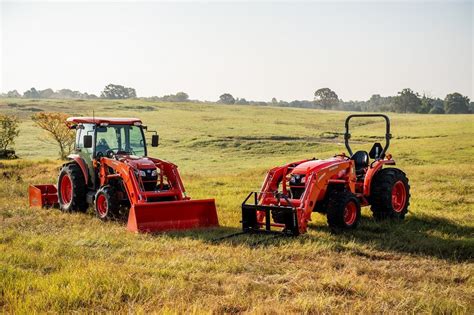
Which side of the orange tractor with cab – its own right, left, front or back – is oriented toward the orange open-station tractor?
front

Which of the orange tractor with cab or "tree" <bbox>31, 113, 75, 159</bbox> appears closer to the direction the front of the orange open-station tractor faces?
the orange tractor with cab

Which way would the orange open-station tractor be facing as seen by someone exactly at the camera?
facing the viewer and to the left of the viewer

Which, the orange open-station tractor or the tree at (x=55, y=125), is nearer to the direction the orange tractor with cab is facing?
the orange open-station tractor

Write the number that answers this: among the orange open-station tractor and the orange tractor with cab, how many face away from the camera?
0

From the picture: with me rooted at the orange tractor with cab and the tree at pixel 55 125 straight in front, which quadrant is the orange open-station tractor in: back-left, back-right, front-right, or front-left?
back-right

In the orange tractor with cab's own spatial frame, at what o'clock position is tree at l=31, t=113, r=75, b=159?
The tree is roughly at 7 o'clock from the orange tractor with cab.

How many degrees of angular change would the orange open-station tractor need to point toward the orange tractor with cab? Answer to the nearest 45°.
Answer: approximately 45° to its right

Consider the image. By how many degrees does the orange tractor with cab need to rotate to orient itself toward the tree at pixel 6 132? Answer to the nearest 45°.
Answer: approximately 135° to its left

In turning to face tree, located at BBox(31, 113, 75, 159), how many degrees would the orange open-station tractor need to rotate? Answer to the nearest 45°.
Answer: approximately 90° to its right

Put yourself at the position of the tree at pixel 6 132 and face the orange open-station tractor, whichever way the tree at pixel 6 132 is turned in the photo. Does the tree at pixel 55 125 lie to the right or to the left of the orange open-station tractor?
left

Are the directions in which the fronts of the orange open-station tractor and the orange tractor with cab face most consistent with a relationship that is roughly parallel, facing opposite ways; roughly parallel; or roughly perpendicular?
roughly perpendicular

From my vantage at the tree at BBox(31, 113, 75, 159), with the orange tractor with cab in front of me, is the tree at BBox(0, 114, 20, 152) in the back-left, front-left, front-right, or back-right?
back-right

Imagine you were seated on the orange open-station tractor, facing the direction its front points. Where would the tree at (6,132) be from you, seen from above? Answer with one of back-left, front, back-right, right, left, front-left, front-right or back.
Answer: right

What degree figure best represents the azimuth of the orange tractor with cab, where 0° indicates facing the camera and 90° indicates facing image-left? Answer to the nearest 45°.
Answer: approximately 315°
